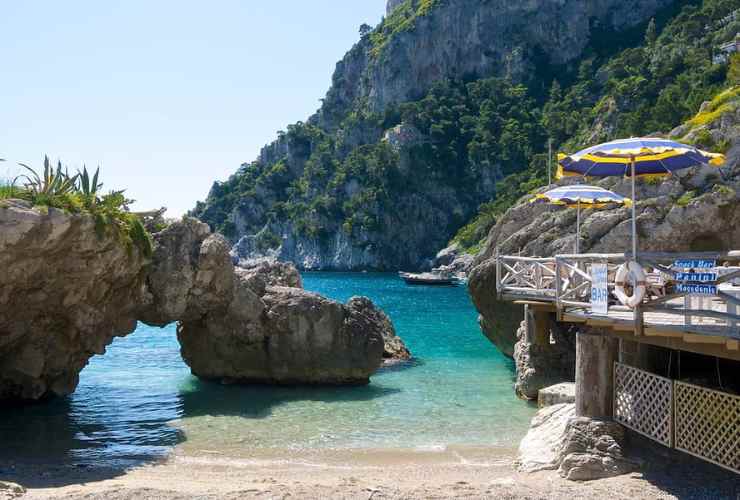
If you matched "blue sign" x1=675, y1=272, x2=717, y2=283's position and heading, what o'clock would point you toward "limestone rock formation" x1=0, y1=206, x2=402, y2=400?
The limestone rock formation is roughly at 4 o'clock from the blue sign.

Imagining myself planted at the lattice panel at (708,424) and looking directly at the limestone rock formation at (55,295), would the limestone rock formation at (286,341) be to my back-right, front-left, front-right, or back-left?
front-right

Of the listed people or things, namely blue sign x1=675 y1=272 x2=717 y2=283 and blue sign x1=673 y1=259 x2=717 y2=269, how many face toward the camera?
2

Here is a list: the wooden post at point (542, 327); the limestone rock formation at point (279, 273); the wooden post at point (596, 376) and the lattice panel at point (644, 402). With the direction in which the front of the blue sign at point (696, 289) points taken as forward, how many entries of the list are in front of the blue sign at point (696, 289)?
0

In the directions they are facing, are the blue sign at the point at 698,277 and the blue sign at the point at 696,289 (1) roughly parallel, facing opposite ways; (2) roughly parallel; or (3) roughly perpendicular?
roughly parallel

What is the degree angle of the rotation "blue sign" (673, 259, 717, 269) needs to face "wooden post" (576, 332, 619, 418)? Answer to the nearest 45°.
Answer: approximately 135° to its right

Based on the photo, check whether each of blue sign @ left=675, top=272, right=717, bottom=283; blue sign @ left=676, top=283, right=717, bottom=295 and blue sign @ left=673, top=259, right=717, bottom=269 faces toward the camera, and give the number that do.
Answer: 3

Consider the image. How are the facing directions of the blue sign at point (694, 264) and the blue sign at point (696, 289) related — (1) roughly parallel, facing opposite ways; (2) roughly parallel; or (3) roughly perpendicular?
roughly parallel

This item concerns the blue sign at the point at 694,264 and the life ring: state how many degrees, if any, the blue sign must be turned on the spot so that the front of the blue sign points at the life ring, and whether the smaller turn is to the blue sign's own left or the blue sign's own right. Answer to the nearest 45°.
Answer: approximately 135° to the blue sign's own right

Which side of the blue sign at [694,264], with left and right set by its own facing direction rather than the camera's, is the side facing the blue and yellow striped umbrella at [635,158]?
right

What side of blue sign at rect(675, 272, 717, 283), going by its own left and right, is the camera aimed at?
front

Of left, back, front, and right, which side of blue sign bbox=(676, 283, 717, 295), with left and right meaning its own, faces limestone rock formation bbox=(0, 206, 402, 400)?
right

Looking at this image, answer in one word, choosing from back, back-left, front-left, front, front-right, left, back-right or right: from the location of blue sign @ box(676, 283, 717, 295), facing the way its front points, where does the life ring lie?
back-right

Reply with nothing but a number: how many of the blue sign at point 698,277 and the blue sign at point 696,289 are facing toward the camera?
2

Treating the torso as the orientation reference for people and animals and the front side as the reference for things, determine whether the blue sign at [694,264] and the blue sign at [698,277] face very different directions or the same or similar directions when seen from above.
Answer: same or similar directions
